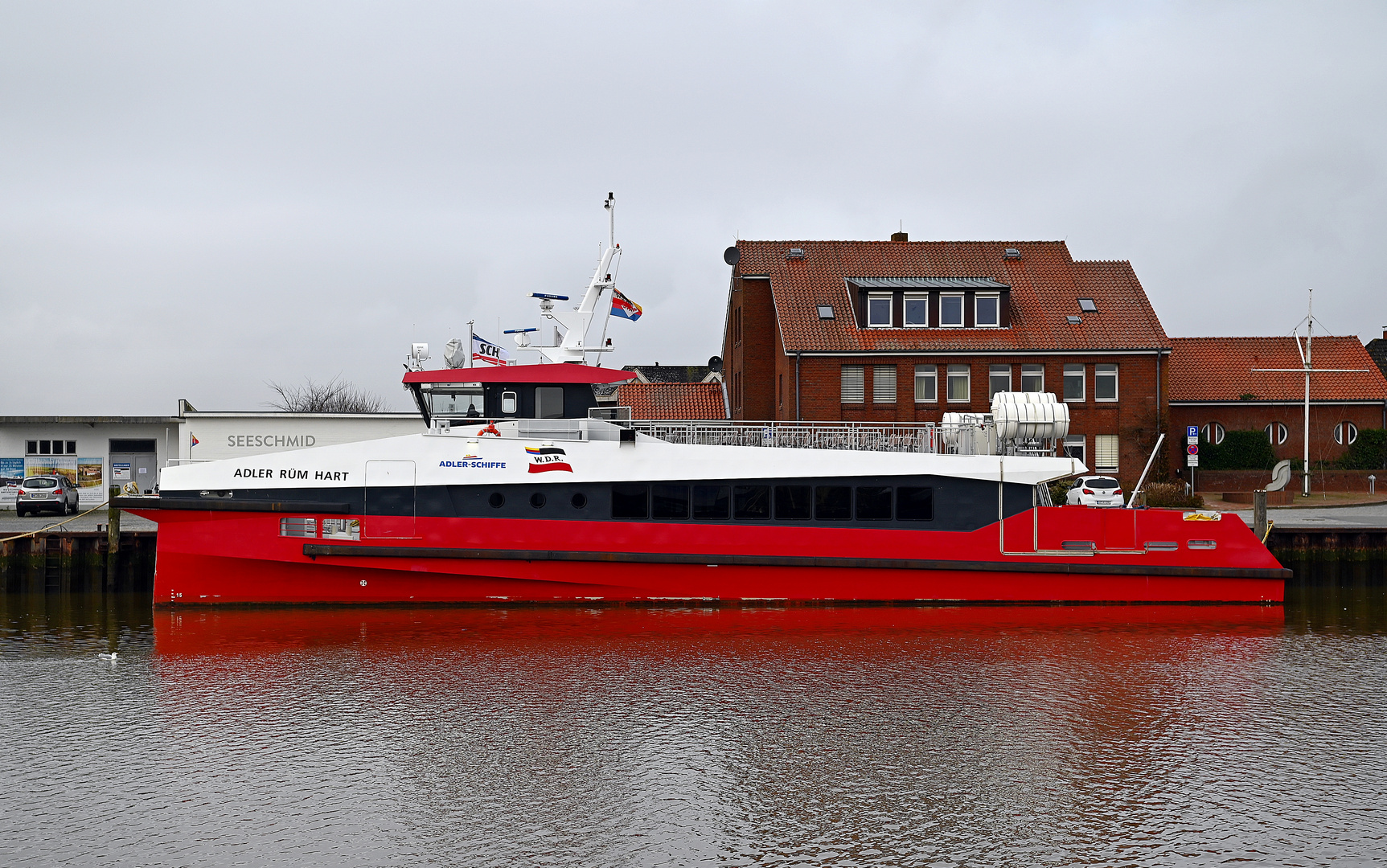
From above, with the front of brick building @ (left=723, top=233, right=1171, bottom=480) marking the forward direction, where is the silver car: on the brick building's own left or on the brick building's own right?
on the brick building's own right

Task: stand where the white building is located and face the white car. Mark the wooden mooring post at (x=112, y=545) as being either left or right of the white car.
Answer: right

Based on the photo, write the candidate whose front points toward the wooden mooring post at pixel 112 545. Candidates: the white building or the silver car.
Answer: the white building

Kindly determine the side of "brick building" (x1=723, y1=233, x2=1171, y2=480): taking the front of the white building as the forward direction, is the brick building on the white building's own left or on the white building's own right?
on the white building's own left

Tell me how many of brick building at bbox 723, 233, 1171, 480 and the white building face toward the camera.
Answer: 2

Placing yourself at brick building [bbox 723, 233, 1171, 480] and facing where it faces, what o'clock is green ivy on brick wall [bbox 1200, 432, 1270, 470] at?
The green ivy on brick wall is roughly at 8 o'clock from the brick building.

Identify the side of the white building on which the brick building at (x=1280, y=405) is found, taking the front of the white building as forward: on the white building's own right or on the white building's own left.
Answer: on the white building's own left

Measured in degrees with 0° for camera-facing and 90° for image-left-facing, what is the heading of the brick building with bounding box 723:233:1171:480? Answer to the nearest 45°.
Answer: approximately 0°

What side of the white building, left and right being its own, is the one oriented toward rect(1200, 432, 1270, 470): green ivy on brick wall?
left

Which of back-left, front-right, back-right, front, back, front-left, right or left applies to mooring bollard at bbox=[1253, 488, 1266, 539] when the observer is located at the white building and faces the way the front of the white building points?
front-left
